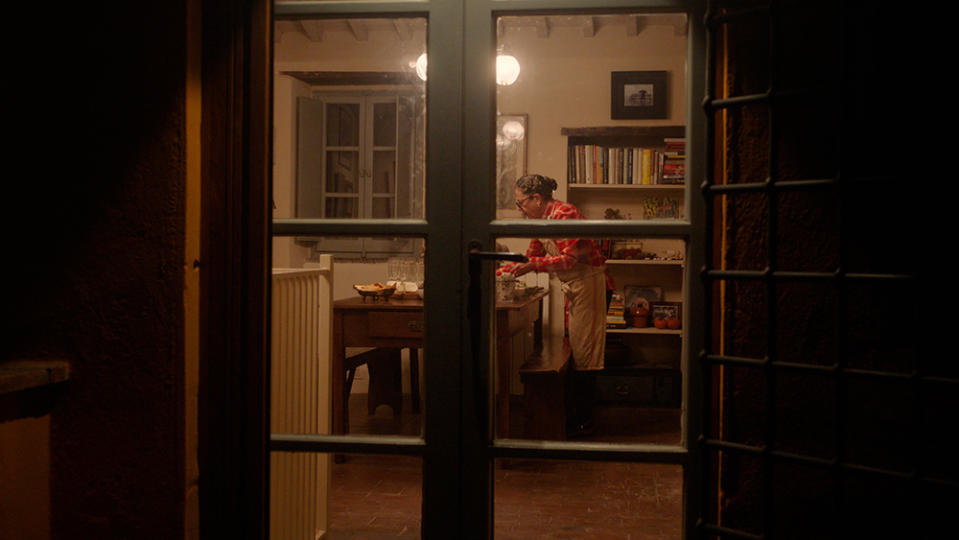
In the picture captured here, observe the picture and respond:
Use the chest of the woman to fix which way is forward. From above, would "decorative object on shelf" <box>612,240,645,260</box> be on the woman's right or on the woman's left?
on the woman's right

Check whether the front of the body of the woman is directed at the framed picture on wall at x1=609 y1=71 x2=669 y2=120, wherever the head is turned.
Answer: no

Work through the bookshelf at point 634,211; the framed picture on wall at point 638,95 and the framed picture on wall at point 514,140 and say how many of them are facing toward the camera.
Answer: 3

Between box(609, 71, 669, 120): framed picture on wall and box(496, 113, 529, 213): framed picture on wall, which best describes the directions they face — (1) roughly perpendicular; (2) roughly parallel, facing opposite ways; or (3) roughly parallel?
roughly parallel

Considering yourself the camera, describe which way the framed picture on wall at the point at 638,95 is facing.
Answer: facing the viewer

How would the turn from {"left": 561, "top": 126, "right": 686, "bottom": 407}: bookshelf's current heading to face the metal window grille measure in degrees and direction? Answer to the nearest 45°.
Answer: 0° — it already faces it

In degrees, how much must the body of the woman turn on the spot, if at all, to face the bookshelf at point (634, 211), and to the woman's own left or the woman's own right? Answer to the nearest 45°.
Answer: approximately 90° to the woman's own right

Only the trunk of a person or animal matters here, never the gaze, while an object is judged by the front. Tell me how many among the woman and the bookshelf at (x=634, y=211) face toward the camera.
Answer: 1

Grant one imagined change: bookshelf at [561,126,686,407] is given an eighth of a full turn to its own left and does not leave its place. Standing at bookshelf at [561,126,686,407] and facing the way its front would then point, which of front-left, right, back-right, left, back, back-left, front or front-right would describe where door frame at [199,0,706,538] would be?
front-right

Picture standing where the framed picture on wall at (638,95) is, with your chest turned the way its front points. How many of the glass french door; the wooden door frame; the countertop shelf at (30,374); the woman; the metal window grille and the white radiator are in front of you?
6

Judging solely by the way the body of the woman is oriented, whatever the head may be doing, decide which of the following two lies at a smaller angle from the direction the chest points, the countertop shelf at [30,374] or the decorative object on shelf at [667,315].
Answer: the countertop shelf

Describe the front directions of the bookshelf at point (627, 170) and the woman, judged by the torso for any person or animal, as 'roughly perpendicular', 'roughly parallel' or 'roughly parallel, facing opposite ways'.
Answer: roughly perpendicular

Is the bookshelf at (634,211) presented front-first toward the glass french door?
yes

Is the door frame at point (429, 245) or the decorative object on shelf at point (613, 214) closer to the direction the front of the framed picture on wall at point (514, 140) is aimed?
the door frame

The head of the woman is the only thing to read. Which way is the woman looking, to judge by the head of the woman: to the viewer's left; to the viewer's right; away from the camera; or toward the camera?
to the viewer's left

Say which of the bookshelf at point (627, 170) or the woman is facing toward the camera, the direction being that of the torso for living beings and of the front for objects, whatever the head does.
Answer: the bookshelf

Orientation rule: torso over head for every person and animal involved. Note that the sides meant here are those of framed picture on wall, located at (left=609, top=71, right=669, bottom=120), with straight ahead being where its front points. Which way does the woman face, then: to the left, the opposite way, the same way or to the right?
to the right

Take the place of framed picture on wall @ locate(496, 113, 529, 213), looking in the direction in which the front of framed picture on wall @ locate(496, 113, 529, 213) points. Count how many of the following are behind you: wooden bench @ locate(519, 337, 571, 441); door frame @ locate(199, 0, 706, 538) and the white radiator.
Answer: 0

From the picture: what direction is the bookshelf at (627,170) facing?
toward the camera

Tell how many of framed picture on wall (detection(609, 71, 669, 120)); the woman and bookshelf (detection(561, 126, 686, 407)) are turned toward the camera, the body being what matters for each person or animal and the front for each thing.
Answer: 2

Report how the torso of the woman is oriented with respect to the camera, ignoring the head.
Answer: to the viewer's left
